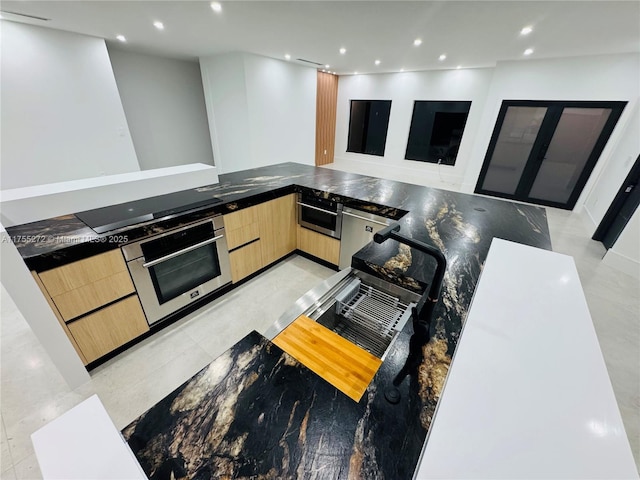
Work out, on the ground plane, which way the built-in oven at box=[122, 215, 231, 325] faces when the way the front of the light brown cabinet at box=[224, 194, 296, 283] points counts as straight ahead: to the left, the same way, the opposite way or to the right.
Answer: the same way

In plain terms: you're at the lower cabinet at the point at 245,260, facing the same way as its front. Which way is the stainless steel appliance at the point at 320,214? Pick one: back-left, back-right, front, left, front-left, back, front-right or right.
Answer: front-left

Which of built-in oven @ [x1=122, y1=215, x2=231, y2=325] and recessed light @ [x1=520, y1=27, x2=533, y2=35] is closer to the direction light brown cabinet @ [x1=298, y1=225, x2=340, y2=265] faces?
the built-in oven

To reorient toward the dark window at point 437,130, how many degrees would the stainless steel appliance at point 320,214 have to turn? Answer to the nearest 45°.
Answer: approximately 180°

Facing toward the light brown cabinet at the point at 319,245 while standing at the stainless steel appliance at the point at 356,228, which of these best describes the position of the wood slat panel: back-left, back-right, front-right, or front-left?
front-right

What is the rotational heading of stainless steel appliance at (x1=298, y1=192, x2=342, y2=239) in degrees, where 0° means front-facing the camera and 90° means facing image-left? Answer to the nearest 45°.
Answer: approximately 45°

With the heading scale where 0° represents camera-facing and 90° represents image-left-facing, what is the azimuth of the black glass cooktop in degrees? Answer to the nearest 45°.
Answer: approximately 315°

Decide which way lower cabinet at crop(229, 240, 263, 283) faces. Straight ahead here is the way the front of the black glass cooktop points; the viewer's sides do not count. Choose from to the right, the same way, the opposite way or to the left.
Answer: the same way

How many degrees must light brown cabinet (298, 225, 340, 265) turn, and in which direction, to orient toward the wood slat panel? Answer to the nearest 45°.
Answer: approximately 135° to its right

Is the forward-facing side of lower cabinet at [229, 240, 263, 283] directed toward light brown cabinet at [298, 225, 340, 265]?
no

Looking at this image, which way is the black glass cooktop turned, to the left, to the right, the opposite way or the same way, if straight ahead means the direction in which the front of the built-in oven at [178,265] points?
the same way

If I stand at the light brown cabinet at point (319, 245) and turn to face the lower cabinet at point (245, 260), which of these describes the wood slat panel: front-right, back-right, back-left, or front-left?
back-right

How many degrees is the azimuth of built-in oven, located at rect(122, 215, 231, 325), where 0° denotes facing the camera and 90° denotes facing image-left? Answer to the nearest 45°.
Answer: approximately 315°

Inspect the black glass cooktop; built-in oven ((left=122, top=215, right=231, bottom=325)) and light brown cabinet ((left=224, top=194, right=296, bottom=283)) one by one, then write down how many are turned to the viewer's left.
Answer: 0

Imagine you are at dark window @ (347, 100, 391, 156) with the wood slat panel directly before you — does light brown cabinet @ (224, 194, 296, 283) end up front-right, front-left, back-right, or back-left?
front-left

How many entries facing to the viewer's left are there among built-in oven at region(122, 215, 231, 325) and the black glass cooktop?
0
